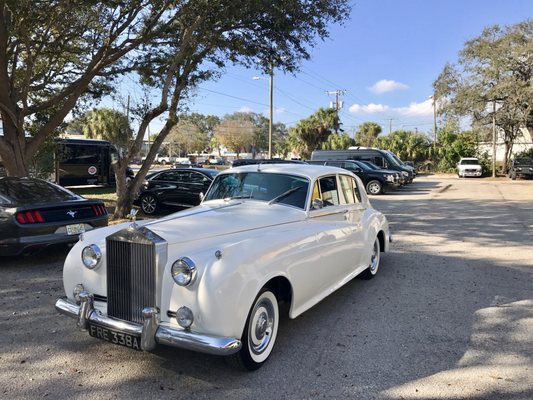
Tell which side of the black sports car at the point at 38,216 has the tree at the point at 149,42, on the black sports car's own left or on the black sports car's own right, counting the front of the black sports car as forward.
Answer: on the black sports car's own right

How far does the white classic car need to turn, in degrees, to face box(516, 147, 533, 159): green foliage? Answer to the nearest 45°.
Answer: approximately 180°

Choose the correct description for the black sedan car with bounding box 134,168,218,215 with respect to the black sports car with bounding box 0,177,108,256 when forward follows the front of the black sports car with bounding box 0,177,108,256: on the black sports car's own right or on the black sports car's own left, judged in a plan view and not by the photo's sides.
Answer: on the black sports car's own right

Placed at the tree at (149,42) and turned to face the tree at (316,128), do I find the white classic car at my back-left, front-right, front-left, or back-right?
back-right

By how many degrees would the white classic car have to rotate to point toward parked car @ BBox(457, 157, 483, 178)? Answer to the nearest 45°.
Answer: approximately 180°

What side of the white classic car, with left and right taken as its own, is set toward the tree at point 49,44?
right

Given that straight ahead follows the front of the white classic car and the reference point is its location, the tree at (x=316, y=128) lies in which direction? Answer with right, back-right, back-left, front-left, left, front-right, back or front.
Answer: back-right

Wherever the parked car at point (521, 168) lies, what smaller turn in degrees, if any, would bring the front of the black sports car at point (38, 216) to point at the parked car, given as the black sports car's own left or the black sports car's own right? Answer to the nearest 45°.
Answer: approximately 90° to the black sports car's own right

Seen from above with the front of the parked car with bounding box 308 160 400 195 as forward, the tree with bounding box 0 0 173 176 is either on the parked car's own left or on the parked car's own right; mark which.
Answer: on the parked car's own right

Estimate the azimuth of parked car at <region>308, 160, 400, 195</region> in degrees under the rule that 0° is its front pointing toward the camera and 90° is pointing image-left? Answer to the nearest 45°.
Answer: approximately 315°

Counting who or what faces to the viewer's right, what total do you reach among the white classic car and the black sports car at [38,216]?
0

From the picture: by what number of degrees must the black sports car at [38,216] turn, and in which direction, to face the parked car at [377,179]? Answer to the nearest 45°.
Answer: approximately 90° to its right

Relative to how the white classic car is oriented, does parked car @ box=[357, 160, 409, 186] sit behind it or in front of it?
behind

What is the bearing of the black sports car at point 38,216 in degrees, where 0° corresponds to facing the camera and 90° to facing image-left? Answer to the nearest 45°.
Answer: approximately 135°
